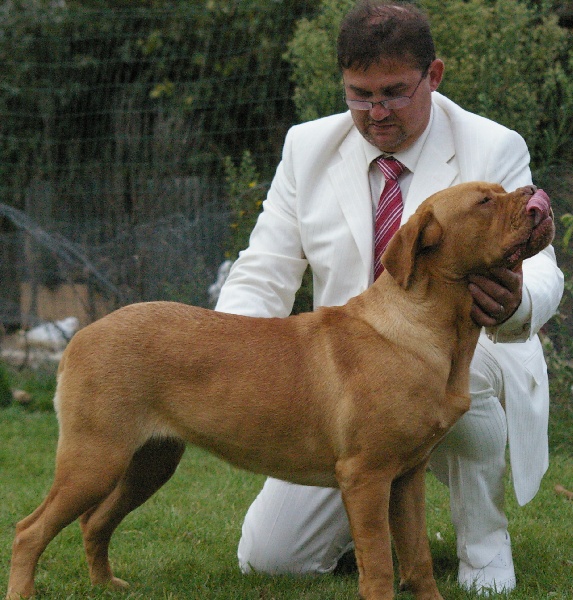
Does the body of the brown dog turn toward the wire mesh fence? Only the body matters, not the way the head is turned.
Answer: no

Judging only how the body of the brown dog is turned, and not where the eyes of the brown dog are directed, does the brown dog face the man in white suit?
no

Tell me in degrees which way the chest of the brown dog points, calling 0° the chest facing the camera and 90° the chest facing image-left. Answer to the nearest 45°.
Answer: approximately 270°
